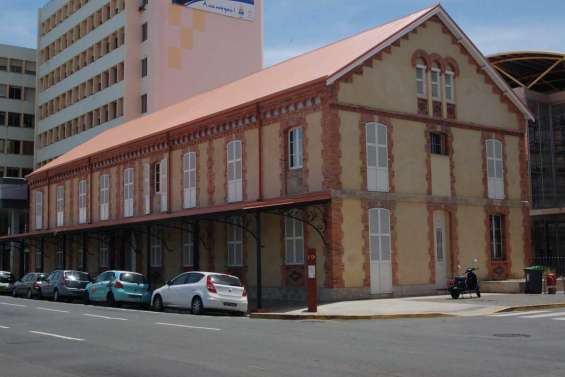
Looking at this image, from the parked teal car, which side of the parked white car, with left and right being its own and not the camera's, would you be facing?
front

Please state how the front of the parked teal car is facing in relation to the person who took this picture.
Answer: facing away from the viewer and to the left of the viewer

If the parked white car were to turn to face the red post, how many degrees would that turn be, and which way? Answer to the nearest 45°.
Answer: approximately 180°

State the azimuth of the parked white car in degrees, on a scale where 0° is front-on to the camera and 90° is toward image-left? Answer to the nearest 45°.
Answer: approximately 135°

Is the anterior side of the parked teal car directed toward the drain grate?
no

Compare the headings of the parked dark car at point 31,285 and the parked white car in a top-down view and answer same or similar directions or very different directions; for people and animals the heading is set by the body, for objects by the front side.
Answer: same or similar directions

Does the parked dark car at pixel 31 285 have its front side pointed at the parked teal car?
no

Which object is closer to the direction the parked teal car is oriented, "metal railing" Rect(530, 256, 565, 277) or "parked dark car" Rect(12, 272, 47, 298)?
the parked dark car

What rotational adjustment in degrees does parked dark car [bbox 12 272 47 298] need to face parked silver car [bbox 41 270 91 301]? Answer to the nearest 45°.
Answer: approximately 135° to its left

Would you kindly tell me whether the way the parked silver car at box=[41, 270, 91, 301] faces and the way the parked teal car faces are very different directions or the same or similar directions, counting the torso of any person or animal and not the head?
same or similar directions

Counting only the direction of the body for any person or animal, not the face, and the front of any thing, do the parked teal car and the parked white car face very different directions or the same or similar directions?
same or similar directions

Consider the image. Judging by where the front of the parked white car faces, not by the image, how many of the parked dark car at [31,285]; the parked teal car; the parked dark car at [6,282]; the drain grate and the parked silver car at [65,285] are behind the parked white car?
1

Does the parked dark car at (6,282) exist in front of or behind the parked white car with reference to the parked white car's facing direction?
in front

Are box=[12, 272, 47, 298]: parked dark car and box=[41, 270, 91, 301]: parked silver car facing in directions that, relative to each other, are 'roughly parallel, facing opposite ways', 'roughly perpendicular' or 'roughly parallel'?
roughly parallel

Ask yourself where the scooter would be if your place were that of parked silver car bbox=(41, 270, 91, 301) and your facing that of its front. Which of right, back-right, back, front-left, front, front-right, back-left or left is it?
back

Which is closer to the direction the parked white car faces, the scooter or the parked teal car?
the parked teal car

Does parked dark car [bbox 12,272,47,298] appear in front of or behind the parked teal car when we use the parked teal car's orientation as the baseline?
in front
